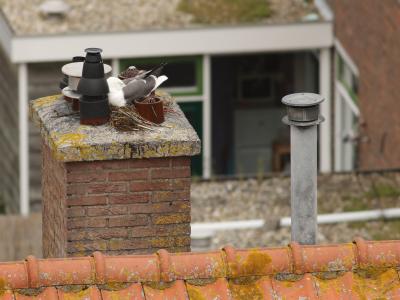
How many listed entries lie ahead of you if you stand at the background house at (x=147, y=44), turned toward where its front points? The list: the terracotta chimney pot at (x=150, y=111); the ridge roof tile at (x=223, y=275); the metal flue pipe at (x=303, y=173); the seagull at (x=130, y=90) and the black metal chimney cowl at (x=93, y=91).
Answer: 5

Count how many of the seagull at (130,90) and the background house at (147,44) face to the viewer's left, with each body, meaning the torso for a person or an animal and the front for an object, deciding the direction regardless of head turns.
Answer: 1

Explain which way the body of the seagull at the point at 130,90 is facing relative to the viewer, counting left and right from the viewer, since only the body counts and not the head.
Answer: facing to the left of the viewer

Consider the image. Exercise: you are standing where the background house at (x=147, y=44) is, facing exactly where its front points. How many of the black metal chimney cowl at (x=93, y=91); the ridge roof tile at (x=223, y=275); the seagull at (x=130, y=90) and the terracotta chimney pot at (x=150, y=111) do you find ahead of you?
4

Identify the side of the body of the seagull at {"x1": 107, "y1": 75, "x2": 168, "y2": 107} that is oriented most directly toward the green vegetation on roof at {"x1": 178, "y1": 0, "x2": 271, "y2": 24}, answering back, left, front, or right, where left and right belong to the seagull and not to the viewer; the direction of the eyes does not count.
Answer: right

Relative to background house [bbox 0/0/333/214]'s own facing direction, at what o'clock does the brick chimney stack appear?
The brick chimney stack is roughly at 12 o'clock from the background house.

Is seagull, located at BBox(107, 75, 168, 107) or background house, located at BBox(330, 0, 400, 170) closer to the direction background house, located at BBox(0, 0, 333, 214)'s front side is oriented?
the seagull

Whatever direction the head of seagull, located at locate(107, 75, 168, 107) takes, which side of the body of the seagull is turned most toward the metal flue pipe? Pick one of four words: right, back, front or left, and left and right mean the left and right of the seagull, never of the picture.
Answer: back

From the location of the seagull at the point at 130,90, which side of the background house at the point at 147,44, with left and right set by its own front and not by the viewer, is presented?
front

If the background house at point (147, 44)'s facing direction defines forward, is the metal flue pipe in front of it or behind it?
in front

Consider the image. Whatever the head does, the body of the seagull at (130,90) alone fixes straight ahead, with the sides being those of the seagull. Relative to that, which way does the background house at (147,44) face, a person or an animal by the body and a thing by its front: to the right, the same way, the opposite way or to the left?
to the left

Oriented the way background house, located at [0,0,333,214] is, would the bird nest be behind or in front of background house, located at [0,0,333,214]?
in front

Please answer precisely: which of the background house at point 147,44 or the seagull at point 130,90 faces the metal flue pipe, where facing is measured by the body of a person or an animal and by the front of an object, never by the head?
the background house

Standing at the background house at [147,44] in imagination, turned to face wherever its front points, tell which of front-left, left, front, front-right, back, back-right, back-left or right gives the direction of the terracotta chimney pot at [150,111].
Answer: front

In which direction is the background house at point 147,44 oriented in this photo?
toward the camera

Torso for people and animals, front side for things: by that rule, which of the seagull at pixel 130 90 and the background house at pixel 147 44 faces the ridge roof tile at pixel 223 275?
the background house
